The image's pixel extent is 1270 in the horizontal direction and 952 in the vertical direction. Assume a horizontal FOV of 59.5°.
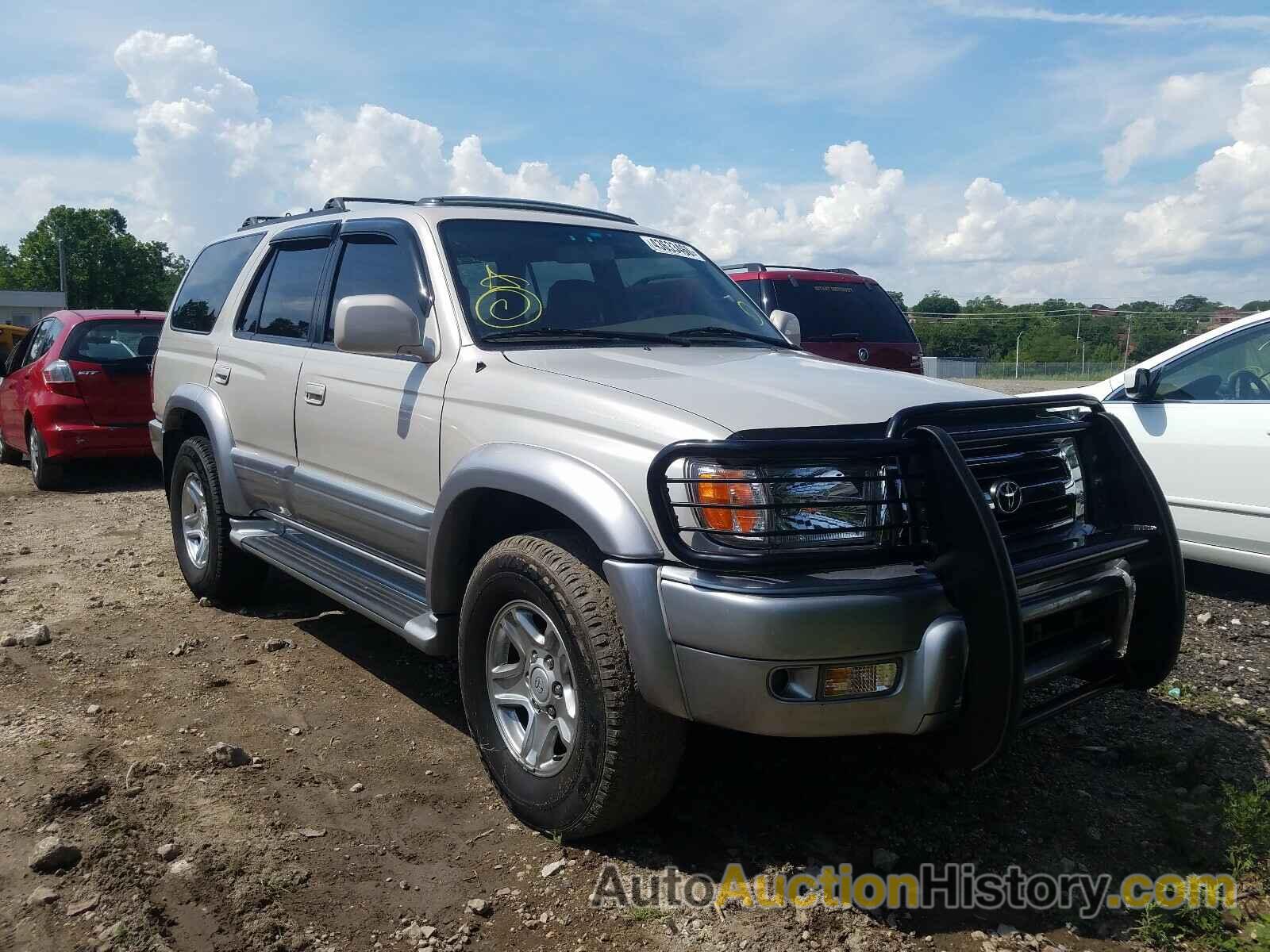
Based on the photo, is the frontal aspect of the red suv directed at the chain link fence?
no

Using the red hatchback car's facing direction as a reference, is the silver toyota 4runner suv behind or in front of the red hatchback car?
behind

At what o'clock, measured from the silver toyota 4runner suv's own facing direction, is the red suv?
The red suv is roughly at 8 o'clock from the silver toyota 4runner suv.

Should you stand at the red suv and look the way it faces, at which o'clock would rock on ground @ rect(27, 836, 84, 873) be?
The rock on ground is roughly at 8 o'clock from the red suv.

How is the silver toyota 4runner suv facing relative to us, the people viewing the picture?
facing the viewer and to the right of the viewer

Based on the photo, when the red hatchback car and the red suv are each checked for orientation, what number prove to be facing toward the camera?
0

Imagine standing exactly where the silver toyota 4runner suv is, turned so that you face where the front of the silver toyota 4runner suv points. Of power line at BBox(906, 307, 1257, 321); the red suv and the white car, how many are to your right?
0

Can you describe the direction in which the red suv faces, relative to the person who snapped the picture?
facing away from the viewer and to the left of the viewer

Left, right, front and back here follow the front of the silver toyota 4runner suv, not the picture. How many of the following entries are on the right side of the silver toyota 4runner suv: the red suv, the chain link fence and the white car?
0

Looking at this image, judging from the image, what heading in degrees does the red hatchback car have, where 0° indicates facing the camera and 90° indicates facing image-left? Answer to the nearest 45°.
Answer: approximately 135°

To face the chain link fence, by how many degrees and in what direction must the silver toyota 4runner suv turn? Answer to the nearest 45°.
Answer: approximately 135° to its left

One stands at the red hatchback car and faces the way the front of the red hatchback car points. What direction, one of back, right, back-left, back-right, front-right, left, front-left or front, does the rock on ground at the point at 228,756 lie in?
back-left

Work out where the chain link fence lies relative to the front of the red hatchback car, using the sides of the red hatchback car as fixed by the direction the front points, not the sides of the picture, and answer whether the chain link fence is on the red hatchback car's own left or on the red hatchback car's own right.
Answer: on the red hatchback car's own right
